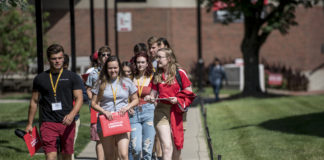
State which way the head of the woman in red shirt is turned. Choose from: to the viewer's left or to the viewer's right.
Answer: to the viewer's left

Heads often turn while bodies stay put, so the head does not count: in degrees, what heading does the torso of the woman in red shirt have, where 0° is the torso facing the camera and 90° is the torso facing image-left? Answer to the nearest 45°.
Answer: approximately 45°

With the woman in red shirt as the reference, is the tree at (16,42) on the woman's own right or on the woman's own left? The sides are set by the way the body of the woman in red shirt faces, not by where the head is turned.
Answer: on the woman's own right
